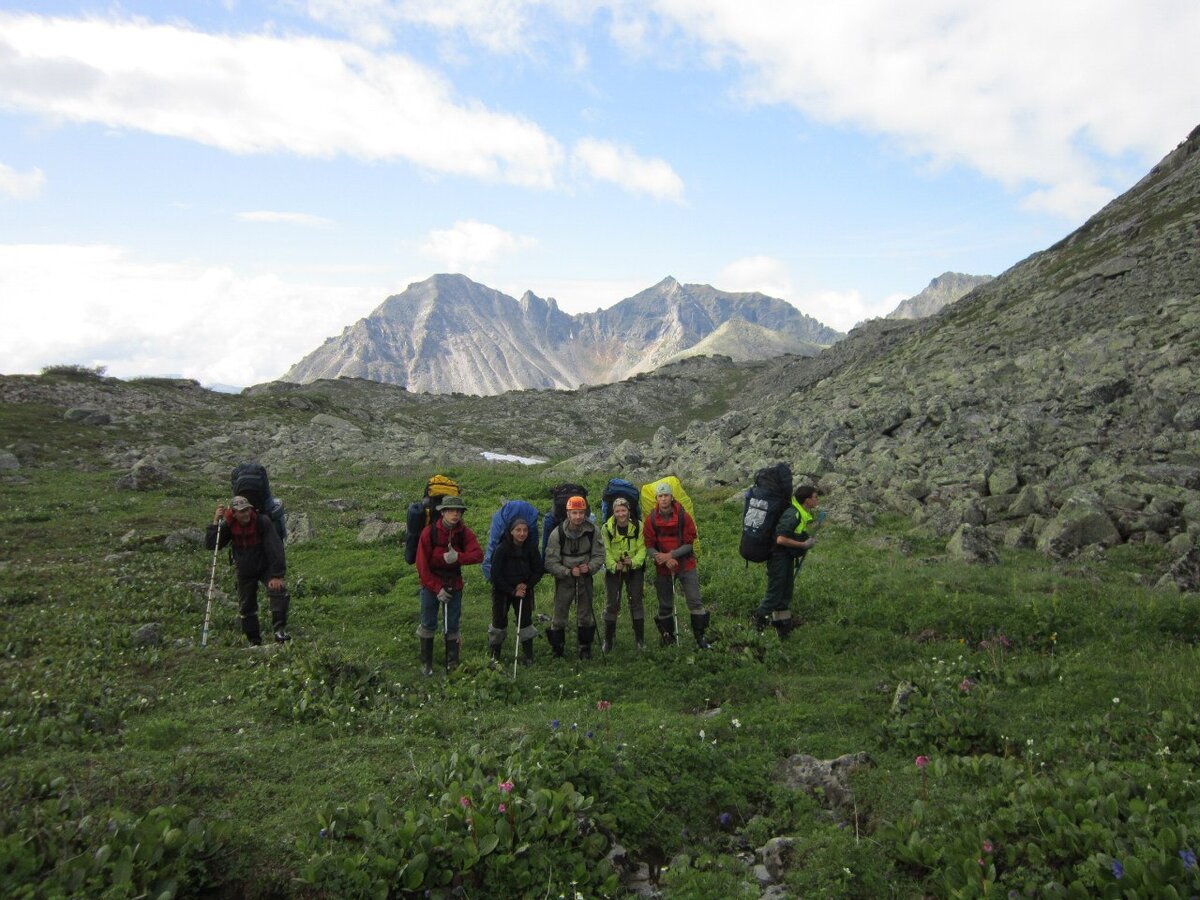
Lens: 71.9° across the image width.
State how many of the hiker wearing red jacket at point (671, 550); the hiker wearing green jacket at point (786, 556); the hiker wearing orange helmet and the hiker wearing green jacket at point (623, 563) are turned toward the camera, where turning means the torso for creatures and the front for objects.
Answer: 3

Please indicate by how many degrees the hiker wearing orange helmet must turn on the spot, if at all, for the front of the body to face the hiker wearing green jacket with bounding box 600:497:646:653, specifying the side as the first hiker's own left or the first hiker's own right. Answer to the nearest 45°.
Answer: approximately 90° to the first hiker's own left

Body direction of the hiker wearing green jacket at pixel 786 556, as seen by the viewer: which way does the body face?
to the viewer's right

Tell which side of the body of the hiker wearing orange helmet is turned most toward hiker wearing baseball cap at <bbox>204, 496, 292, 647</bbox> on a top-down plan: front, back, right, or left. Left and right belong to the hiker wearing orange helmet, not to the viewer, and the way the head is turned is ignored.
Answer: right

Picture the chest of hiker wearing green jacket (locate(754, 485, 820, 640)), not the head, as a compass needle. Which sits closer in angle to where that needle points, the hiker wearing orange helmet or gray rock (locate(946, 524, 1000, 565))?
the gray rock

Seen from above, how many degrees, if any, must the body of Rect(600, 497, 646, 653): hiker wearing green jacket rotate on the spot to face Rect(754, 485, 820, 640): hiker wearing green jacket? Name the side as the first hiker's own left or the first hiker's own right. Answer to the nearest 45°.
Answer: approximately 90° to the first hiker's own left

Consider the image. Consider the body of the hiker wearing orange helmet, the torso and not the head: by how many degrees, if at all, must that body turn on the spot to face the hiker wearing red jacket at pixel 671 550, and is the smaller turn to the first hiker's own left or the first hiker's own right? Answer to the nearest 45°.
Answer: approximately 90° to the first hiker's own left

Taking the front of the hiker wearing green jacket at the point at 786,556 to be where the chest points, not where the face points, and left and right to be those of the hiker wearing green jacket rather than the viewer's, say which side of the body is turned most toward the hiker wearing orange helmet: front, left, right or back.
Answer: back

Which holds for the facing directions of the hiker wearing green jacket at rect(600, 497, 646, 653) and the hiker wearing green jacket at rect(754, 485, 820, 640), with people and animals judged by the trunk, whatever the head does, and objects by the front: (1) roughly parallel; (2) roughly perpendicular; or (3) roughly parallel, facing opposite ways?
roughly perpendicular

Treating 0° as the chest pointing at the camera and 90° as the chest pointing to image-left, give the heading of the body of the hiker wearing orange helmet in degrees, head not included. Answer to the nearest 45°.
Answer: approximately 0°

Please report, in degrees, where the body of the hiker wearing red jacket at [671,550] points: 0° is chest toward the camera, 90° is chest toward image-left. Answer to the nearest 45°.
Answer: approximately 0°
